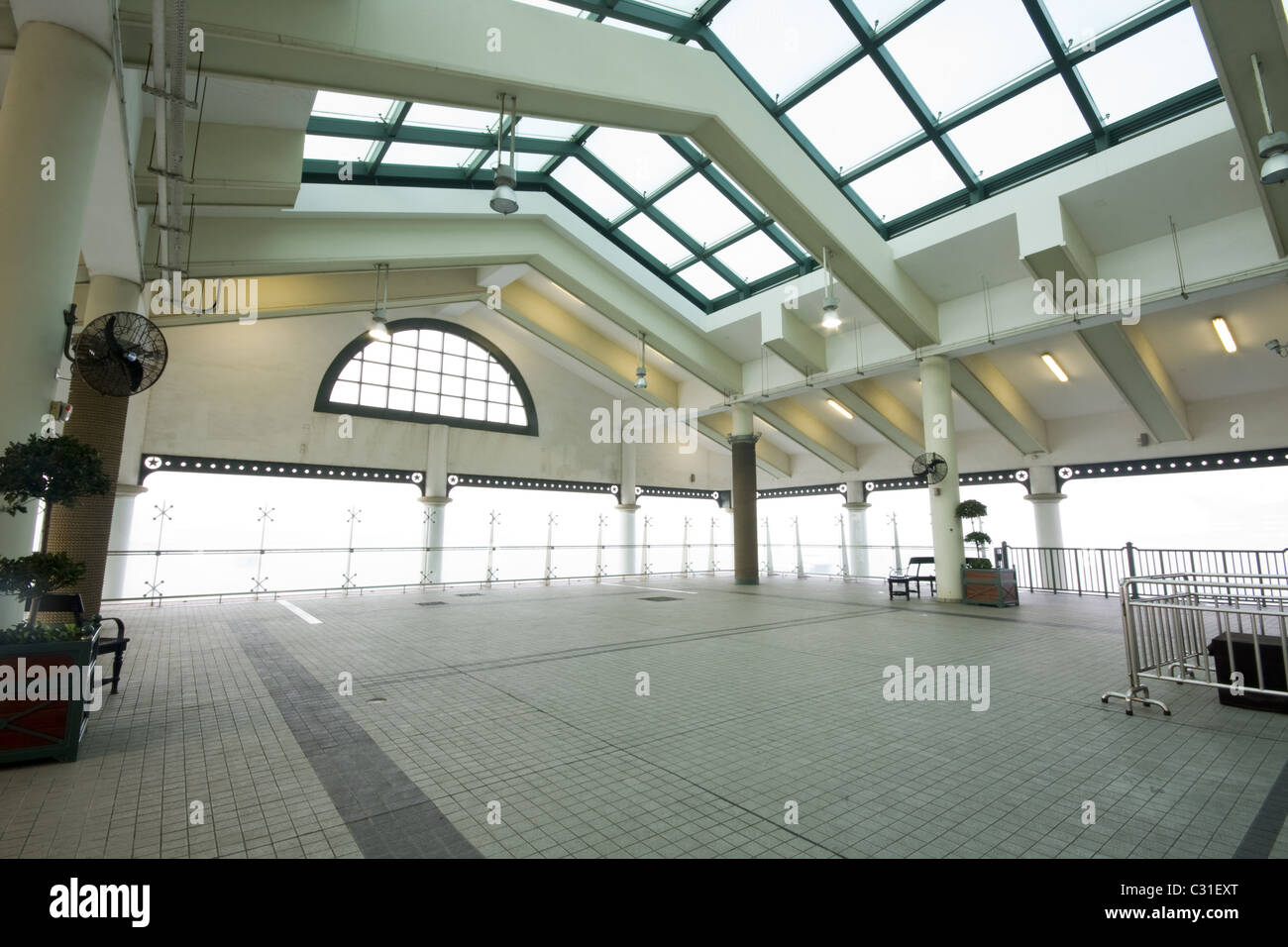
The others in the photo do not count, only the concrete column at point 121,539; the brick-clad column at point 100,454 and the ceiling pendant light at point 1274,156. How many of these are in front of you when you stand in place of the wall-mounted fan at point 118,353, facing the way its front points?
1

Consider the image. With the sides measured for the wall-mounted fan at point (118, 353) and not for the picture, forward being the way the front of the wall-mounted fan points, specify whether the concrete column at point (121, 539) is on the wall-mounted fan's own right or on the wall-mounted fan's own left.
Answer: on the wall-mounted fan's own left

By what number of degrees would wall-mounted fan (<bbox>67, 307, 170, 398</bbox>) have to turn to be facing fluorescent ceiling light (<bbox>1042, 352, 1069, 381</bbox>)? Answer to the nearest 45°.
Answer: approximately 45° to its left

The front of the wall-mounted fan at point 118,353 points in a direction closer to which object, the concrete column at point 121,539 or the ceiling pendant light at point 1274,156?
the ceiling pendant light

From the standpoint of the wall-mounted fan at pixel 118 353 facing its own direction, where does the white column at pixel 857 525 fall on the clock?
The white column is roughly at 10 o'clock from the wall-mounted fan.

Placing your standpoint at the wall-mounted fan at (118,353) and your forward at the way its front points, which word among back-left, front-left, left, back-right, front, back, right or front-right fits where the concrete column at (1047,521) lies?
front-left

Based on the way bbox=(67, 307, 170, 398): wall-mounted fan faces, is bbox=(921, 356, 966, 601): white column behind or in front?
in front

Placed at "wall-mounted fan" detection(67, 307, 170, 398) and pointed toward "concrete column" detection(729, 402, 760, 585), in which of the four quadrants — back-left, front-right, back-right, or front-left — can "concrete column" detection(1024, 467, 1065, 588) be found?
front-right

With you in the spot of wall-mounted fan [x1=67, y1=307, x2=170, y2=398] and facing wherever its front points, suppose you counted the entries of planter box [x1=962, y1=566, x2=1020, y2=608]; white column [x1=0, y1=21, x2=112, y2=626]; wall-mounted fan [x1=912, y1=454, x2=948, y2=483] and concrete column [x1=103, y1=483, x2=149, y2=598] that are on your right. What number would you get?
1

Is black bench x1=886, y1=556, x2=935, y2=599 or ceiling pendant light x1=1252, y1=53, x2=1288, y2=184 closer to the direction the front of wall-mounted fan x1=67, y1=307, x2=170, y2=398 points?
the ceiling pendant light

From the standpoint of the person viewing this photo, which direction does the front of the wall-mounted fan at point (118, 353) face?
facing the viewer and to the right of the viewer

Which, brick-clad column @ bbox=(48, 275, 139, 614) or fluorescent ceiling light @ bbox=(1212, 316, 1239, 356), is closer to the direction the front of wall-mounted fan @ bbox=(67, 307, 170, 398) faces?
the fluorescent ceiling light

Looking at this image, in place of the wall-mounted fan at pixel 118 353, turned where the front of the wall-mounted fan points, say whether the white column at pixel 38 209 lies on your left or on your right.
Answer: on your right

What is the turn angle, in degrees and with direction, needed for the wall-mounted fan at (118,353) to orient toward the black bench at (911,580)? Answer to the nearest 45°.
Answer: approximately 45° to its left

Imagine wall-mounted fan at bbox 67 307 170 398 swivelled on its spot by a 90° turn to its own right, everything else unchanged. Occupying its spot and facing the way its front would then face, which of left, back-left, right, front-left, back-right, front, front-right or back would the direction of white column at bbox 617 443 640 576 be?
back

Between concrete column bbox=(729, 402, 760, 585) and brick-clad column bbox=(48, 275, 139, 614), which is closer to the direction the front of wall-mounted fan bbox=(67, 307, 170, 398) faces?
the concrete column
